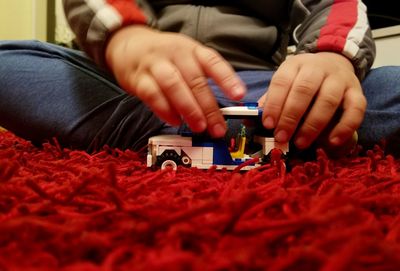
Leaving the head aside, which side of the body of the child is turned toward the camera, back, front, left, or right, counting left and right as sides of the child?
front
